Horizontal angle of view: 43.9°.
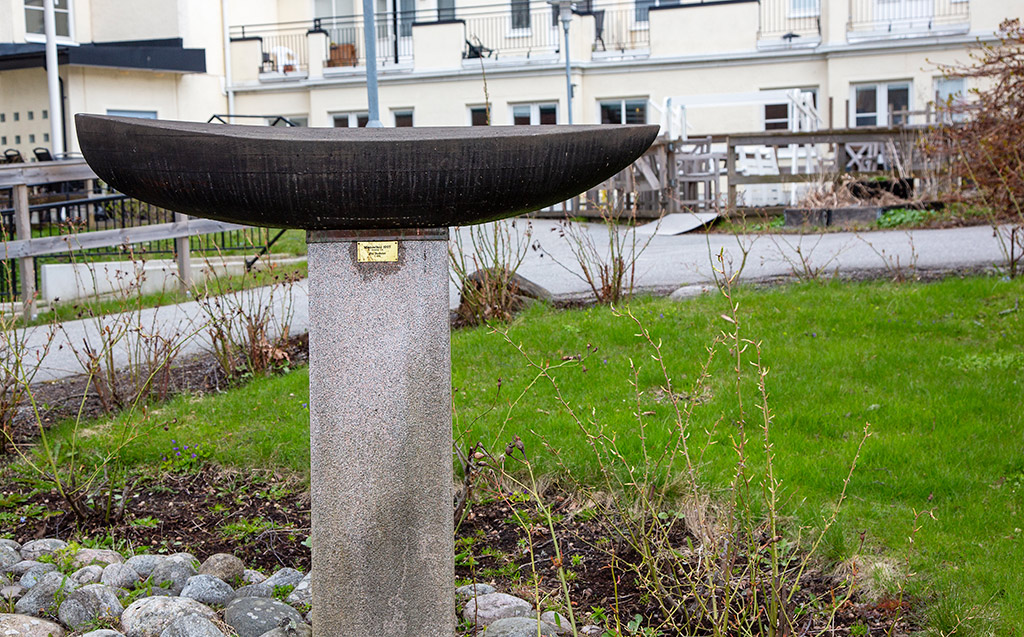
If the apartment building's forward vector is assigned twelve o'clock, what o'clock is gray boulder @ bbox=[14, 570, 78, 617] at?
The gray boulder is roughly at 12 o'clock from the apartment building.

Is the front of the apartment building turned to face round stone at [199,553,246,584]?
yes

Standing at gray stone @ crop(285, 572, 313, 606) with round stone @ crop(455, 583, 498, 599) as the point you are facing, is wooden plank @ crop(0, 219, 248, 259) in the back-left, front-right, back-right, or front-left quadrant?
back-left

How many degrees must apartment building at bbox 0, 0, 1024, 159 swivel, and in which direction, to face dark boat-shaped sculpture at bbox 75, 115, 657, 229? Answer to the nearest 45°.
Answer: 0° — it already faces it

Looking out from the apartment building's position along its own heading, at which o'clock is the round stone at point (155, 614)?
The round stone is roughly at 12 o'clock from the apartment building.

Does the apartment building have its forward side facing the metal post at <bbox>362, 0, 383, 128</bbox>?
yes

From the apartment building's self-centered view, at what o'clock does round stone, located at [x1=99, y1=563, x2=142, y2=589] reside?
The round stone is roughly at 12 o'clock from the apartment building.

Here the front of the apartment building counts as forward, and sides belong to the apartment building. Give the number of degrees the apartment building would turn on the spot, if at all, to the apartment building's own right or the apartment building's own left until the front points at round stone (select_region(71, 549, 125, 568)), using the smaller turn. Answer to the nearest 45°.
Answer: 0° — it already faces it

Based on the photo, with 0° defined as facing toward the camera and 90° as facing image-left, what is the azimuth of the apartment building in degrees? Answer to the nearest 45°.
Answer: approximately 0°
